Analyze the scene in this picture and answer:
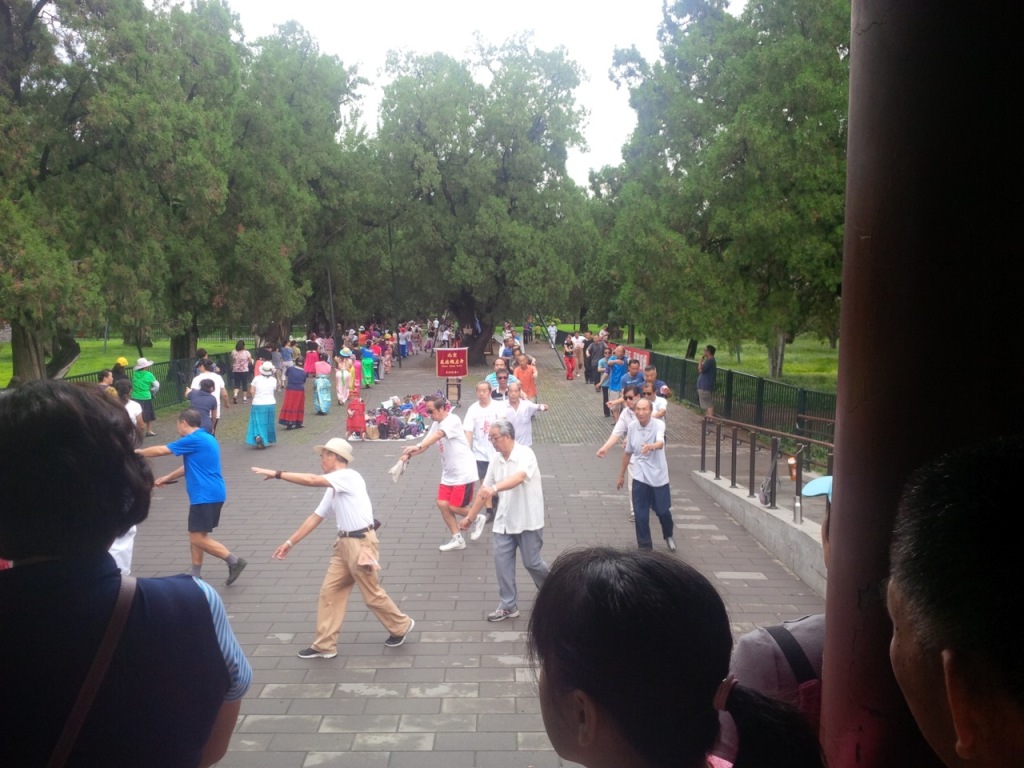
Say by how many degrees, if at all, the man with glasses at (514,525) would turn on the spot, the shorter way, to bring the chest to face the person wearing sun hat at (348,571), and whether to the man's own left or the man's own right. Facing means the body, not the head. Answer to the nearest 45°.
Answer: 0° — they already face them

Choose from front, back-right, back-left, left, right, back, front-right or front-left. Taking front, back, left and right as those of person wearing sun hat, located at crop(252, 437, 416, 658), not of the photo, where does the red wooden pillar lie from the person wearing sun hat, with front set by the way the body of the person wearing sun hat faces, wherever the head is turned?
left

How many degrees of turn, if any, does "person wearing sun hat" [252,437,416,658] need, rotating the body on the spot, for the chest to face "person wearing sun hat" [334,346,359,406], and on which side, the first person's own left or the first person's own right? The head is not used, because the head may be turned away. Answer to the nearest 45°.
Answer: approximately 90° to the first person's own right

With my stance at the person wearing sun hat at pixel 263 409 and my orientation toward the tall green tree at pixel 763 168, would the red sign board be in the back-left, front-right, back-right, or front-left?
front-left

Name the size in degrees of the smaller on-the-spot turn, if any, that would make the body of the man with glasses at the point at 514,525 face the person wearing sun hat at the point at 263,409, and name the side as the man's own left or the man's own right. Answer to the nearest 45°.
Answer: approximately 90° to the man's own right

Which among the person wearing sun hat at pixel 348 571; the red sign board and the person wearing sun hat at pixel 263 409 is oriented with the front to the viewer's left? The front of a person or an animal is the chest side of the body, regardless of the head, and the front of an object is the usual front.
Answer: the person wearing sun hat at pixel 348 571

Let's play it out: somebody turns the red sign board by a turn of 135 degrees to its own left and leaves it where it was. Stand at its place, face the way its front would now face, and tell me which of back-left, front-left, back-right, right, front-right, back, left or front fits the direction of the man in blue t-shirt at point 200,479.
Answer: back-right

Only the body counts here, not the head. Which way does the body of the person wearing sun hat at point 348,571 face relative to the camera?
to the viewer's left

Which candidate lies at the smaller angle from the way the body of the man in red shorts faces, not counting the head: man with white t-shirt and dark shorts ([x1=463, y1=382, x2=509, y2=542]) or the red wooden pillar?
the red wooden pillar

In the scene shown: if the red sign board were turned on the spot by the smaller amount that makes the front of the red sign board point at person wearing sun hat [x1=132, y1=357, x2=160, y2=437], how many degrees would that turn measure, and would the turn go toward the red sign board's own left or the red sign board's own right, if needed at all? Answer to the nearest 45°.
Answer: approximately 45° to the red sign board's own right

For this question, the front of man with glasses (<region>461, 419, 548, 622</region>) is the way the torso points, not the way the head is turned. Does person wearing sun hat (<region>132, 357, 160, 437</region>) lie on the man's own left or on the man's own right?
on the man's own right

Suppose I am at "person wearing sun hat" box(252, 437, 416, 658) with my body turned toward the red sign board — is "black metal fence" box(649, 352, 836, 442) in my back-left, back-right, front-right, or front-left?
front-right

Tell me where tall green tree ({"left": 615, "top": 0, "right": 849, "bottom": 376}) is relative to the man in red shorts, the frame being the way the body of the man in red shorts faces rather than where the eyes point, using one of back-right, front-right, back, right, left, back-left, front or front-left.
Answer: back

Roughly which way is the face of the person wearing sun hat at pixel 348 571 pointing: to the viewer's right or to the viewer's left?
to the viewer's left

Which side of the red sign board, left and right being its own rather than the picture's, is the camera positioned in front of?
front

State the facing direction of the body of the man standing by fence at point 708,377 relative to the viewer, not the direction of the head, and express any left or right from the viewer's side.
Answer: facing to the left of the viewer
